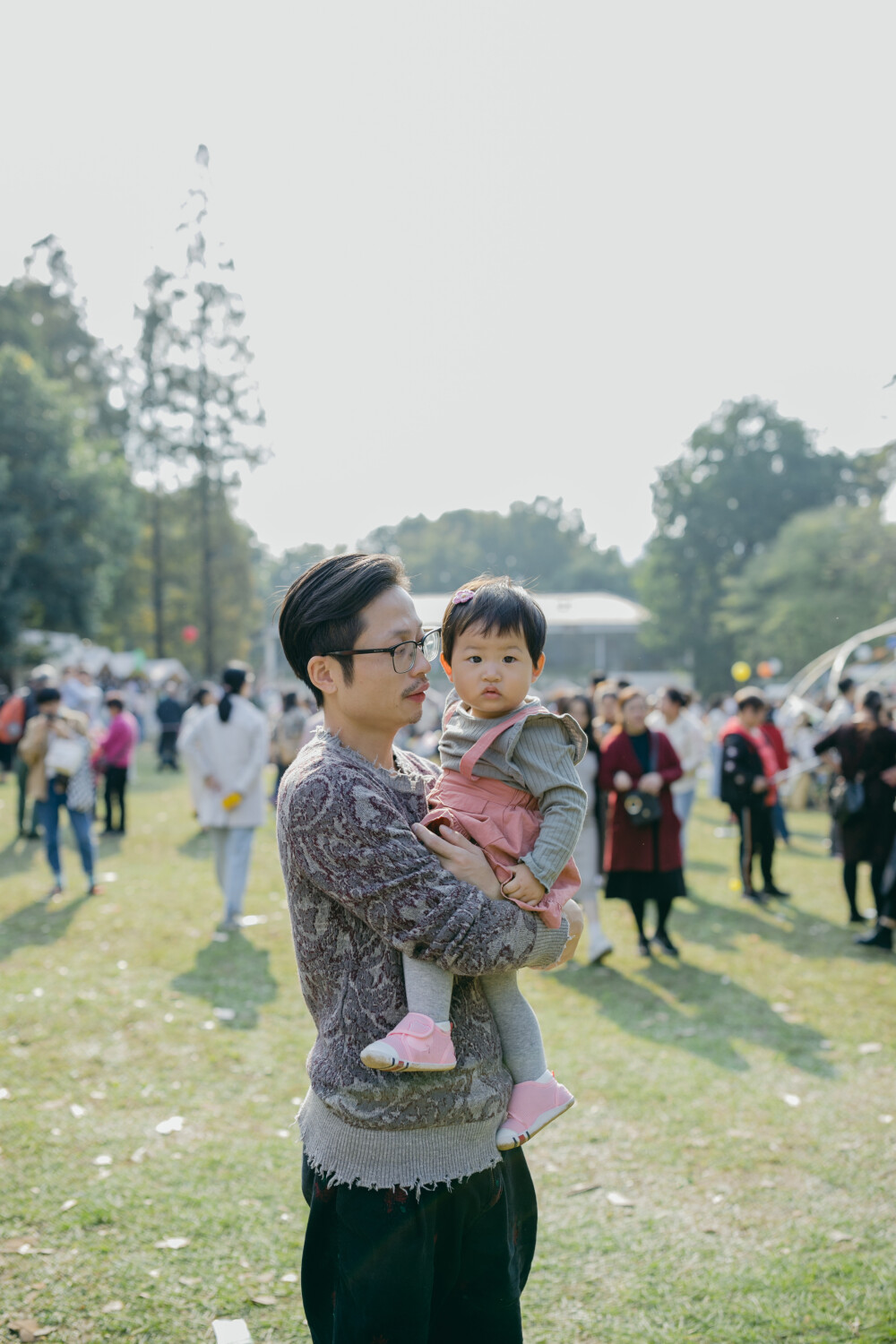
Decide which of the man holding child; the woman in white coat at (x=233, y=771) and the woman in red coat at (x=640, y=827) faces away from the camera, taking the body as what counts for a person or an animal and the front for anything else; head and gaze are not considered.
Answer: the woman in white coat

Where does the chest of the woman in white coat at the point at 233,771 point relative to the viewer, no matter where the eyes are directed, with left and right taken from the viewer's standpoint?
facing away from the viewer

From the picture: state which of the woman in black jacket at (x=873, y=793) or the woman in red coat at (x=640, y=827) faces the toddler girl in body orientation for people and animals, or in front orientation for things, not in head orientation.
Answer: the woman in red coat

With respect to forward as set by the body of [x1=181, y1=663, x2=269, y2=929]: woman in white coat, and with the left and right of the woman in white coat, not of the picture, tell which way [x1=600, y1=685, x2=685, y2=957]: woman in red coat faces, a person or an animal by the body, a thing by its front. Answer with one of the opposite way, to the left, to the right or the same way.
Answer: the opposite way

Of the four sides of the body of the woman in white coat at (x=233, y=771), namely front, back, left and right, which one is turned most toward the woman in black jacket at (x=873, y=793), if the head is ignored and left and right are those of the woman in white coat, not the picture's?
right

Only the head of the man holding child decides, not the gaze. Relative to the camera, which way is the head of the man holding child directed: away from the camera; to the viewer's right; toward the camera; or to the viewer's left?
to the viewer's right

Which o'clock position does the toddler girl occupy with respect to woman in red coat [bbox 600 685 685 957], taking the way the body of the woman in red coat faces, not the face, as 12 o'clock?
The toddler girl is roughly at 12 o'clock from the woman in red coat.

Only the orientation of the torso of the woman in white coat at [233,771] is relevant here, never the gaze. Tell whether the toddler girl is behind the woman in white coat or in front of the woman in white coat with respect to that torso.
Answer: behind
